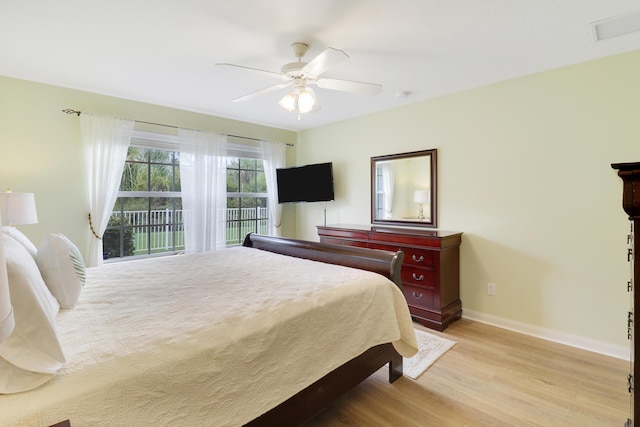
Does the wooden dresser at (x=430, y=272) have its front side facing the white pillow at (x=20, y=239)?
yes

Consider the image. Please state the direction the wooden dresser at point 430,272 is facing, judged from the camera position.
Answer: facing the viewer and to the left of the viewer

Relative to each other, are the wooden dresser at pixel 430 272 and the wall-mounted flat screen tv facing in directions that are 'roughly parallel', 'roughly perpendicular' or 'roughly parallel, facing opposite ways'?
roughly parallel

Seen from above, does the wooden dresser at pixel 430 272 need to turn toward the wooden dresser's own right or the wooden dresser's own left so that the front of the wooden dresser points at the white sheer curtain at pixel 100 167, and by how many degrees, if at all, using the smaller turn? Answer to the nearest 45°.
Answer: approximately 45° to the wooden dresser's own right

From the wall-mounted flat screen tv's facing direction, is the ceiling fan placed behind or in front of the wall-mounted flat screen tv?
in front

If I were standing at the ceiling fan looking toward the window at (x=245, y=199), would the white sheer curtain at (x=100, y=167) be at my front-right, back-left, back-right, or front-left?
front-left

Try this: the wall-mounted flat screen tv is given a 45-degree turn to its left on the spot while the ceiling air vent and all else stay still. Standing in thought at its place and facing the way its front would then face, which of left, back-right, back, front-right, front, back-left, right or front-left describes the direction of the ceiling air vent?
front-left

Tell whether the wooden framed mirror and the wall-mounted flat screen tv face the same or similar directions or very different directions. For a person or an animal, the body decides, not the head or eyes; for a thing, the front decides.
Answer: same or similar directions

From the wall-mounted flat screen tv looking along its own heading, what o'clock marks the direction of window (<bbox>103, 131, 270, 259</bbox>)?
The window is roughly at 1 o'clock from the wall-mounted flat screen tv.

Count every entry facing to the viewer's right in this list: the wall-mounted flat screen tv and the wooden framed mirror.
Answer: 0

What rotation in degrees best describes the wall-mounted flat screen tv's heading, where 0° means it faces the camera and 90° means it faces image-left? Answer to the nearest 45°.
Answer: approximately 45°

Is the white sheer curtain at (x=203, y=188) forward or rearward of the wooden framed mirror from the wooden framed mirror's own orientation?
forward
